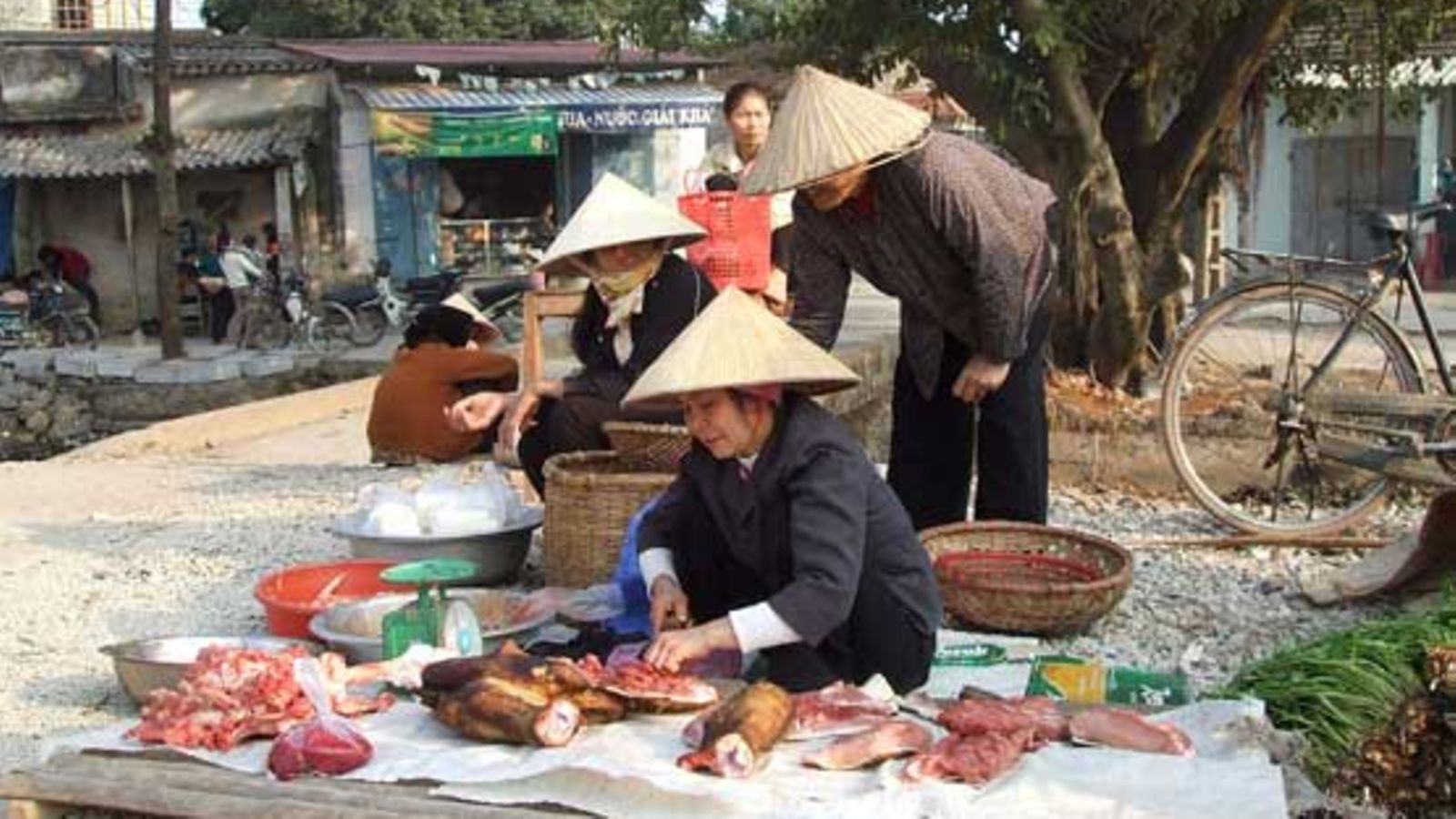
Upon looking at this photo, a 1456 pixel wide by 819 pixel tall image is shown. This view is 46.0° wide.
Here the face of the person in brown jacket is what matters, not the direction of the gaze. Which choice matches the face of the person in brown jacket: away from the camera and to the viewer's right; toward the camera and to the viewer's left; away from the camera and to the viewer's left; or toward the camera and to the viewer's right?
away from the camera and to the viewer's right

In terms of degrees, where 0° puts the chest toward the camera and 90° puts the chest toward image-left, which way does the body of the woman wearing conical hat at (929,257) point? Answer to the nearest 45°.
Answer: approximately 45°

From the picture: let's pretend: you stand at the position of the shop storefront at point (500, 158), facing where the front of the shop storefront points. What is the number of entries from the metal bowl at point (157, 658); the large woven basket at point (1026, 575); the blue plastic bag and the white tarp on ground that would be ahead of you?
4

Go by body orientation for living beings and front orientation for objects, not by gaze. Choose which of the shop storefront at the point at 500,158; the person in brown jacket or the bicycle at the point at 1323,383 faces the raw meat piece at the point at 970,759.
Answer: the shop storefront

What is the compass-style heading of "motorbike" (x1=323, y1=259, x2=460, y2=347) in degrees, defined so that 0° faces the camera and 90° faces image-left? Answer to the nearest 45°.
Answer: approximately 90°

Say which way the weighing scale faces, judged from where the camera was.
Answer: facing the viewer and to the right of the viewer

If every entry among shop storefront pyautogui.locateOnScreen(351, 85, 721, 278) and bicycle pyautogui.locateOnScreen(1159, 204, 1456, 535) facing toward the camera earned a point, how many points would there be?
1

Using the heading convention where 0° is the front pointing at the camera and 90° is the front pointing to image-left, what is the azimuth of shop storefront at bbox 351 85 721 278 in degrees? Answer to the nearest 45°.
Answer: approximately 0°

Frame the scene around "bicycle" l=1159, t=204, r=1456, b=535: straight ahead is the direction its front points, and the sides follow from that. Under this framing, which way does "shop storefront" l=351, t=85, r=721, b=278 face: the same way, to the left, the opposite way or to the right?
to the right

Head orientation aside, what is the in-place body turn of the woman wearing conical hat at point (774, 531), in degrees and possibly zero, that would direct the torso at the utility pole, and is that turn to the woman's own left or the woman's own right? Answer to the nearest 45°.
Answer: approximately 90° to the woman's own right

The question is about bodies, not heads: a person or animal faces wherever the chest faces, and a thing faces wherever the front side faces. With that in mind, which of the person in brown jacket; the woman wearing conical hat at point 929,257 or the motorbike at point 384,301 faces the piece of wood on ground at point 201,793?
the woman wearing conical hat

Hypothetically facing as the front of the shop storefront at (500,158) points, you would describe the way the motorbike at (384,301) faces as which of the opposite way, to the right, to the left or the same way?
to the right

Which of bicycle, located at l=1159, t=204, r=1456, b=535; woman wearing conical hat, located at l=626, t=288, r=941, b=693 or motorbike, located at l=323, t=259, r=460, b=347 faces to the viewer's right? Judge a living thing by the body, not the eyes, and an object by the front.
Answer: the bicycle
